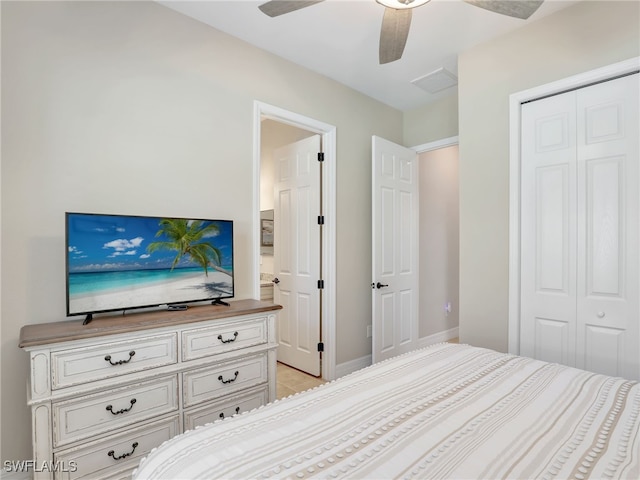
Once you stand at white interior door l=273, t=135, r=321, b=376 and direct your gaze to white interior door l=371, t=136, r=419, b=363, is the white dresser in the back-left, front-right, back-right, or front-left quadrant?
back-right

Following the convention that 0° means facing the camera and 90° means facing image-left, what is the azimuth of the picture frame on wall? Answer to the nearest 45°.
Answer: approximately 315°

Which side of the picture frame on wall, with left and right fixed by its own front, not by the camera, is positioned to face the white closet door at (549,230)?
front

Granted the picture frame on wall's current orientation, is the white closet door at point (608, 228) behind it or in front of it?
in front

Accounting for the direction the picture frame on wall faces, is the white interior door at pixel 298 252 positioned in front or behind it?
in front

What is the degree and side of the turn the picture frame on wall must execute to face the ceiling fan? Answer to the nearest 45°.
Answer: approximately 45° to its right

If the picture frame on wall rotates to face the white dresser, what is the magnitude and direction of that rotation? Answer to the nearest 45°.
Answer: approximately 45° to its right

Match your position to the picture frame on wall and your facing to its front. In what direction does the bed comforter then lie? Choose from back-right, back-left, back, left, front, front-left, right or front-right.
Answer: front-right

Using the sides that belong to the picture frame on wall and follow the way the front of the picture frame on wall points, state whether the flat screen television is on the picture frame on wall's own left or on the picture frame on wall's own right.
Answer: on the picture frame on wall's own right

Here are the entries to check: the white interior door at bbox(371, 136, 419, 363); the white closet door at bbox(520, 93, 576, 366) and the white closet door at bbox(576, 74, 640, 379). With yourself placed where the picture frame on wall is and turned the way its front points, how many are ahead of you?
3
